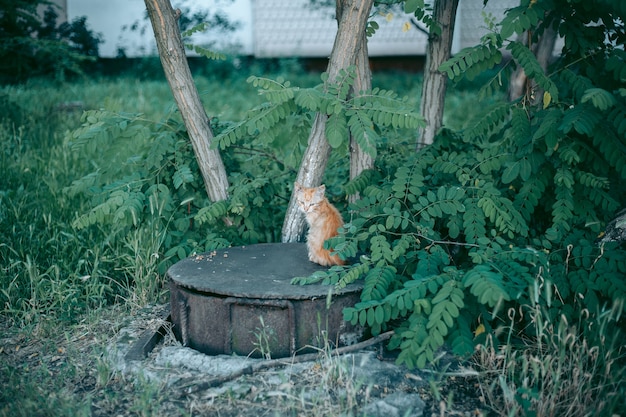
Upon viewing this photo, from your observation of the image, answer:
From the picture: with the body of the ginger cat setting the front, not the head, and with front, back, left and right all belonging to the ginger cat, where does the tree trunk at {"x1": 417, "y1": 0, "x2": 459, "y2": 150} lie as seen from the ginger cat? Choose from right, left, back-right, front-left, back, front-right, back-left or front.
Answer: back

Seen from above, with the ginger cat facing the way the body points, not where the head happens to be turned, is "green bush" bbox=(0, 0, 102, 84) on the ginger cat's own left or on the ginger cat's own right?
on the ginger cat's own right

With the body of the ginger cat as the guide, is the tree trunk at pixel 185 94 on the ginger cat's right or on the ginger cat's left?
on the ginger cat's right

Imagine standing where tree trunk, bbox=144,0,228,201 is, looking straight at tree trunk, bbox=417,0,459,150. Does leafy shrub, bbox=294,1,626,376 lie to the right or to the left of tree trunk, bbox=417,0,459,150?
right

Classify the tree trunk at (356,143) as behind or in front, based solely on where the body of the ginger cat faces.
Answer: behind

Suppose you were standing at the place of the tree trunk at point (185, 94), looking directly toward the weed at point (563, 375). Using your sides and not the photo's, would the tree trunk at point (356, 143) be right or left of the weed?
left

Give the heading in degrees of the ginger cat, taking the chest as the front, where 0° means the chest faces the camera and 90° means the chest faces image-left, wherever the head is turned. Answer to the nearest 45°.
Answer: approximately 45°

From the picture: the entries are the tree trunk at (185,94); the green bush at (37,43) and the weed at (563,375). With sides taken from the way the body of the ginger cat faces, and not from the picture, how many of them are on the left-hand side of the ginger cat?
1
